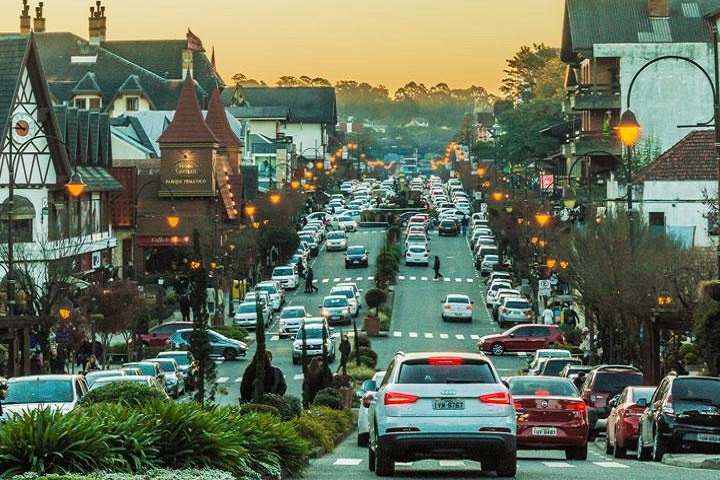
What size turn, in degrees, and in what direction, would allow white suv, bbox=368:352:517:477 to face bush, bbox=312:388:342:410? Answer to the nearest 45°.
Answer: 0° — it already faces it

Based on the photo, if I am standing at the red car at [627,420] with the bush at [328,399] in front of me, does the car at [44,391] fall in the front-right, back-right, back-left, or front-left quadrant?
front-left

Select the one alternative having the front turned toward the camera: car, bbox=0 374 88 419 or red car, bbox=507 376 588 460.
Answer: the car

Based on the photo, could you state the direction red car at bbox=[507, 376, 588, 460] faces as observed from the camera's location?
facing away from the viewer

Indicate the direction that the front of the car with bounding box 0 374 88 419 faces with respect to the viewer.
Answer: facing the viewer

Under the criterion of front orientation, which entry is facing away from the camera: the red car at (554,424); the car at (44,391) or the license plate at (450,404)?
the red car

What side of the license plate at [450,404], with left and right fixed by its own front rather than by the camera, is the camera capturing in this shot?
front

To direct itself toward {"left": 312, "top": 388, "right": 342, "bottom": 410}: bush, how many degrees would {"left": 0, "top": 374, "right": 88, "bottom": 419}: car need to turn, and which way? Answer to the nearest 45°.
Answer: approximately 135° to its left

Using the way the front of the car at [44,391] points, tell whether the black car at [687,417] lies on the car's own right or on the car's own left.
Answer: on the car's own left

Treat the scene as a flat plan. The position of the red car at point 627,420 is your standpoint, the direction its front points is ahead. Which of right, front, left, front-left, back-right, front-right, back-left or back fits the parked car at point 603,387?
front-right

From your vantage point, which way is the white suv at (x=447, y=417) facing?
away from the camera

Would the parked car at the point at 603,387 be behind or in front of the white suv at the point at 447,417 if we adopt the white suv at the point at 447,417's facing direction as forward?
in front

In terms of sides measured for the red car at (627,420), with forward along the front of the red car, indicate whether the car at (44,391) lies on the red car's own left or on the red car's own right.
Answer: on the red car's own left

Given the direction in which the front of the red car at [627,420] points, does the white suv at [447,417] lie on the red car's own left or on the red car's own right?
on the red car's own left
